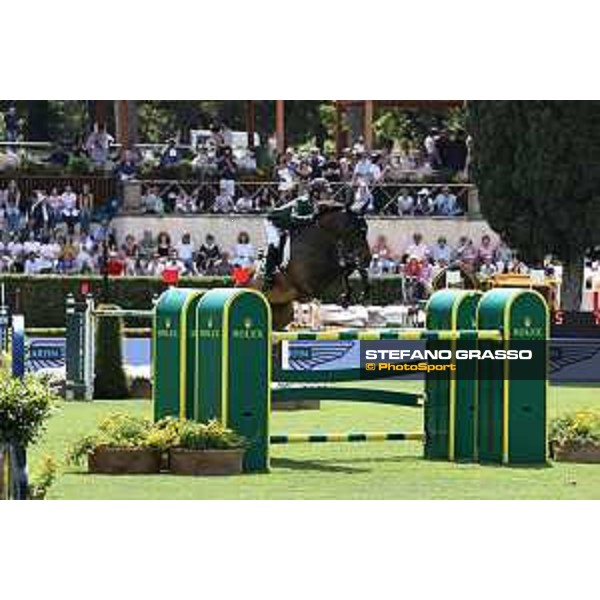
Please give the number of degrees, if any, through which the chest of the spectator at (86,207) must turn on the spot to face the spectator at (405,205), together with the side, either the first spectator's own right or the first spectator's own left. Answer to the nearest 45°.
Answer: approximately 90° to the first spectator's own left

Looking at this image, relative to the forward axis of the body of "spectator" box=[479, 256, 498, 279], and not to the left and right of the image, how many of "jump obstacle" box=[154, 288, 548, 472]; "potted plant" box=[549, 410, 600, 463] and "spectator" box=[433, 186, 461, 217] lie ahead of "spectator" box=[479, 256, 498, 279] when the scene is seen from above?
2

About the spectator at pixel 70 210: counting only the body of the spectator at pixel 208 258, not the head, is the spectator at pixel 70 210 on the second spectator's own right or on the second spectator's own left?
on the second spectator's own right

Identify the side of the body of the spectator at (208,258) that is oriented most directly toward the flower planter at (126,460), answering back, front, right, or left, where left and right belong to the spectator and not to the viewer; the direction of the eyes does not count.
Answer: front

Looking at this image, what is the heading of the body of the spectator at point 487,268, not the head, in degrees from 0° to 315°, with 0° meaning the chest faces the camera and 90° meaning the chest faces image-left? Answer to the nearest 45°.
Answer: approximately 0°

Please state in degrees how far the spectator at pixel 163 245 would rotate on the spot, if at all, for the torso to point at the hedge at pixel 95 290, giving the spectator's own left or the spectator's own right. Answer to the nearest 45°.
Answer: approximately 45° to the spectator's own right

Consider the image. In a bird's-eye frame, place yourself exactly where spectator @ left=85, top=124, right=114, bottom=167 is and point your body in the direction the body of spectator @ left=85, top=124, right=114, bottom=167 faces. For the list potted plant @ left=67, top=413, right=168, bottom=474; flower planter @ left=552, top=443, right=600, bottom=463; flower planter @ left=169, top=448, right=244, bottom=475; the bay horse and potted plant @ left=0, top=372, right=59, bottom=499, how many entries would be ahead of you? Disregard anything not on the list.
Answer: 5

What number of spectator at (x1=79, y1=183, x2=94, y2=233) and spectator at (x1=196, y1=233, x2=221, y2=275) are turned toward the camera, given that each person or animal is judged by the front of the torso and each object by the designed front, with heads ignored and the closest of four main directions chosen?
2

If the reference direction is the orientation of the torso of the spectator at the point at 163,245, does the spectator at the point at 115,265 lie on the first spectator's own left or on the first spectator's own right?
on the first spectator's own right
